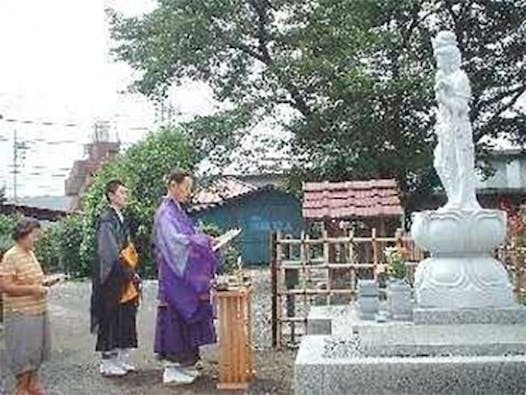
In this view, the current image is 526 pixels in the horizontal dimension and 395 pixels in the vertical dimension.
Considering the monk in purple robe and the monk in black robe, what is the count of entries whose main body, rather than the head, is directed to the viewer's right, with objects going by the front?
2

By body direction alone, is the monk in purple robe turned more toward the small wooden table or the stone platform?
the small wooden table

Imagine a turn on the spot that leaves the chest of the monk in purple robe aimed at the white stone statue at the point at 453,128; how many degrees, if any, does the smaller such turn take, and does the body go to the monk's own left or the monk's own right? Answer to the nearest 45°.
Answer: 0° — they already face it

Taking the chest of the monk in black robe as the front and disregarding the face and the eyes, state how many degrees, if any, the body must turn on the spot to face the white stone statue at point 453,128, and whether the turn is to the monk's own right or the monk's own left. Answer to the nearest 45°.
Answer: approximately 45° to the monk's own right

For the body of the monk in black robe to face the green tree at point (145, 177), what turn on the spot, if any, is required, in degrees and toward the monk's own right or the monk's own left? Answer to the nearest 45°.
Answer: approximately 90° to the monk's own left

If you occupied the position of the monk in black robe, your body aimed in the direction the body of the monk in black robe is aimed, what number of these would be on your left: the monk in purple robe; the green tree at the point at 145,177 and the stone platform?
1

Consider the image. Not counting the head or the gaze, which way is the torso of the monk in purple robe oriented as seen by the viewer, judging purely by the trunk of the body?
to the viewer's right

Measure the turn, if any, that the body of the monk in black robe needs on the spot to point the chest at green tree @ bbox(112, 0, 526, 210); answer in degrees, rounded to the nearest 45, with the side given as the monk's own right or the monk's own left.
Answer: approximately 45° to the monk's own left

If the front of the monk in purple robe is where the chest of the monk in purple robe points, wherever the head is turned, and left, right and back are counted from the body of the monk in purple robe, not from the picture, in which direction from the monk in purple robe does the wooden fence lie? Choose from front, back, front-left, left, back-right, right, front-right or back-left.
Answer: front-left

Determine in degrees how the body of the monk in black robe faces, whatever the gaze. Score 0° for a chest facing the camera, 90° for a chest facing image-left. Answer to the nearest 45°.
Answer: approximately 270°

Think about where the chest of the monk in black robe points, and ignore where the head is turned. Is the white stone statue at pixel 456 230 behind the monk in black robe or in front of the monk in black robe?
in front

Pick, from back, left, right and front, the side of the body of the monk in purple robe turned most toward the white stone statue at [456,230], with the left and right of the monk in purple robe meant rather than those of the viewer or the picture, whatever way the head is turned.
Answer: front

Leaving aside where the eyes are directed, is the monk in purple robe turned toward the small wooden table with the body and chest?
yes

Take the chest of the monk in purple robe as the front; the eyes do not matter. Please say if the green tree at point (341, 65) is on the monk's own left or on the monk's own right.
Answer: on the monk's own left

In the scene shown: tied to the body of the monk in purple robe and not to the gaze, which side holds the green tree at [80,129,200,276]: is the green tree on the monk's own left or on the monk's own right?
on the monk's own left
